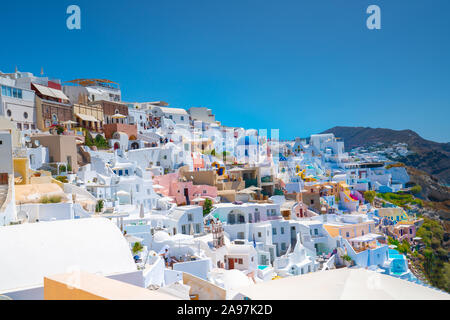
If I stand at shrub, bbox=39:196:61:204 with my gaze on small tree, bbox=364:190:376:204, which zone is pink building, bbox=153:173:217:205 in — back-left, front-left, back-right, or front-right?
front-left

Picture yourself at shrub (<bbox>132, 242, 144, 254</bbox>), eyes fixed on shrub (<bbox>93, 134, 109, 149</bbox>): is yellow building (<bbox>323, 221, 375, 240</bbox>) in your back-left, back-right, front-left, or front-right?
front-right

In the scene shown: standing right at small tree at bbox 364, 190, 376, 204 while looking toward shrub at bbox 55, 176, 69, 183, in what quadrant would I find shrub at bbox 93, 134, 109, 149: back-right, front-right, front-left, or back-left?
front-right

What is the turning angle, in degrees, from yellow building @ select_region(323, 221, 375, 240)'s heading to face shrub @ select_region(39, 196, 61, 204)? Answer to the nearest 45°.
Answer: approximately 90° to its right

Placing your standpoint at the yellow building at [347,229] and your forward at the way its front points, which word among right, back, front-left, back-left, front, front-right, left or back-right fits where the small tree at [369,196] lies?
back-left

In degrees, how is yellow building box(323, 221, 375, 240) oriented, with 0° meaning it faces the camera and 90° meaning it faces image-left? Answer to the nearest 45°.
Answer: approximately 315°

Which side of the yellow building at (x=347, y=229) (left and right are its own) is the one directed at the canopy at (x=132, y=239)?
right

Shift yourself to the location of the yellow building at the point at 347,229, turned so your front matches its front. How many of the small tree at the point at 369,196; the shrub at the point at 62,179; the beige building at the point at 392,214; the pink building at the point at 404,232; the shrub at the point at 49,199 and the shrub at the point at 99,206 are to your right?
3

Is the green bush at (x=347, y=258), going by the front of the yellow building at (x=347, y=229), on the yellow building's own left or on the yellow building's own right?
on the yellow building's own right

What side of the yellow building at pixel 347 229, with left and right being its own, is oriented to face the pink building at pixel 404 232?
left

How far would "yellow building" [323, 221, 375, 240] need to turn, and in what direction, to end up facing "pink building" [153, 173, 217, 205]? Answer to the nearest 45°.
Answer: approximately 135° to its right

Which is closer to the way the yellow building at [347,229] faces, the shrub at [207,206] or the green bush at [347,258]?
the green bush

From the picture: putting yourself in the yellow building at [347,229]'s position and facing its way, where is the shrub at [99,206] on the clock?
The shrub is roughly at 3 o'clock from the yellow building.

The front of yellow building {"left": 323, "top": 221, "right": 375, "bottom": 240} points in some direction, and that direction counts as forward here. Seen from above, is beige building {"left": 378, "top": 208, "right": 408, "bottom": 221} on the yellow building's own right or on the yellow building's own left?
on the yellow building's own left

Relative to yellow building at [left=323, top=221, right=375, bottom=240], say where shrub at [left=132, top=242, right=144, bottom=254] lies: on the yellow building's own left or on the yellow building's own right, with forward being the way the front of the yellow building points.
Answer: on the yellow building's own right
